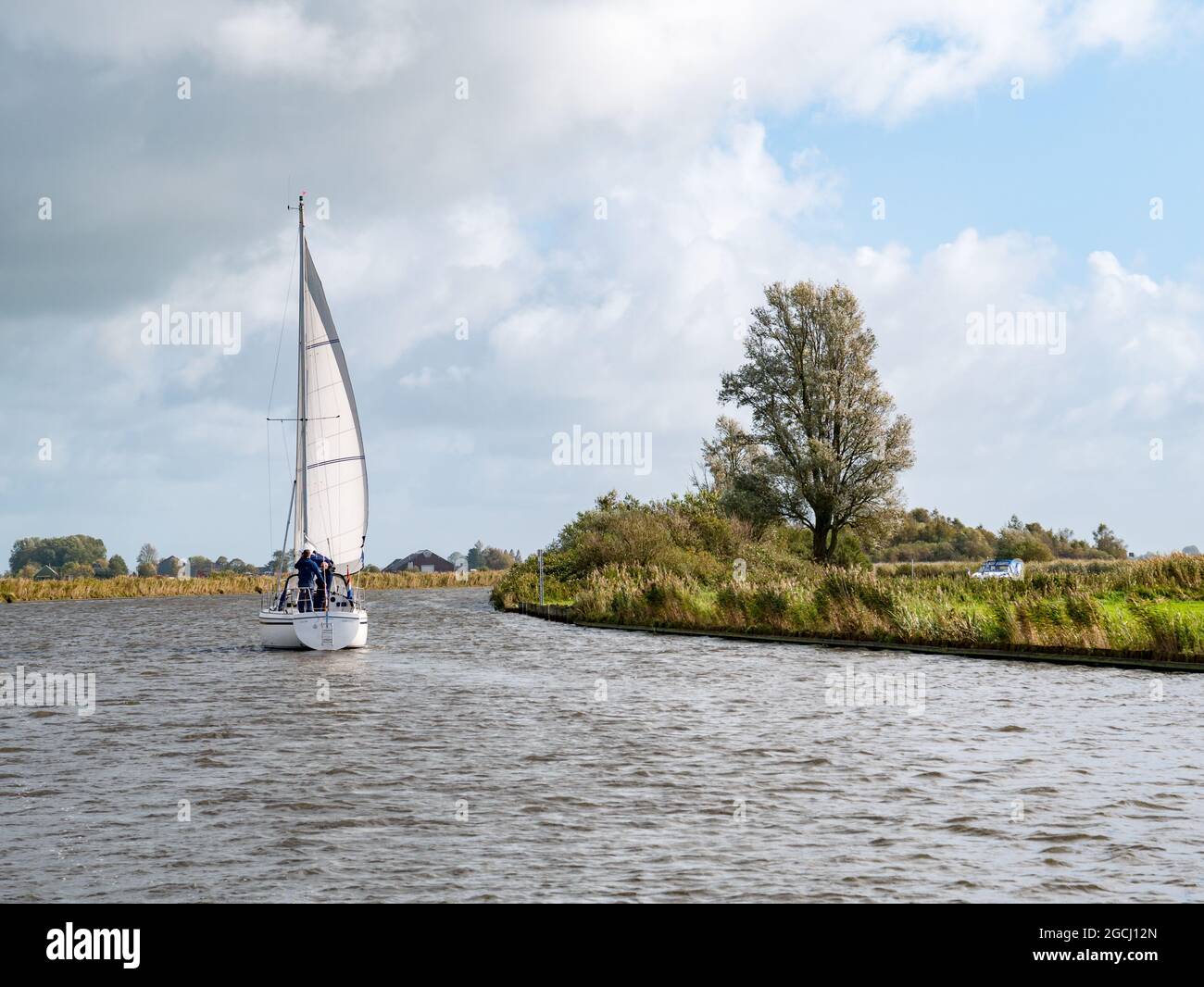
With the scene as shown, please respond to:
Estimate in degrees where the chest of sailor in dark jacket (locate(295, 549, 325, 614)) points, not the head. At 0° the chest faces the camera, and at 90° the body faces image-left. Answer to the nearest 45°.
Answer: approximately 180°

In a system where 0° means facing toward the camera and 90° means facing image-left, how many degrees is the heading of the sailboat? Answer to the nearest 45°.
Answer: approximately 135°
